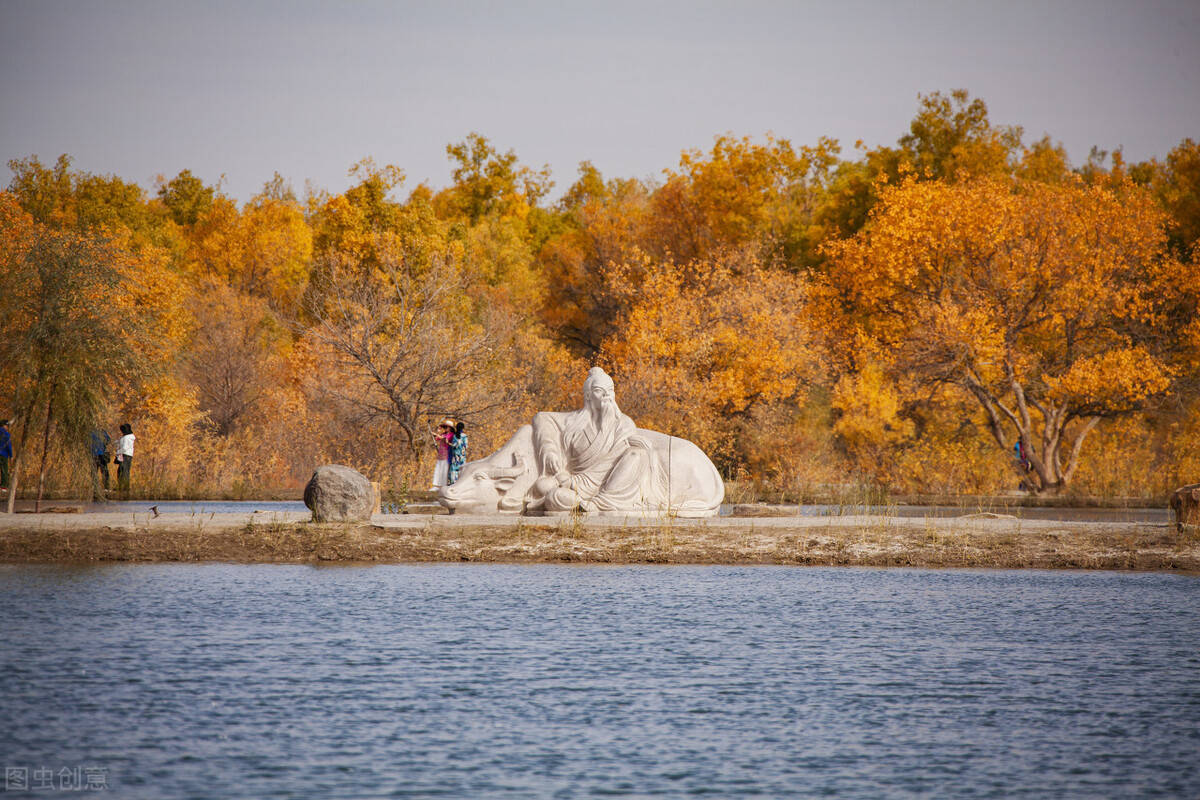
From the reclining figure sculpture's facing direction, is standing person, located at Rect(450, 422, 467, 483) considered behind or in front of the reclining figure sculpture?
behind

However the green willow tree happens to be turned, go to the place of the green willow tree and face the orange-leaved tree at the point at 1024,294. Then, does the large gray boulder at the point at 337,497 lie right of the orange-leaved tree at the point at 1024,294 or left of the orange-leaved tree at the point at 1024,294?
right

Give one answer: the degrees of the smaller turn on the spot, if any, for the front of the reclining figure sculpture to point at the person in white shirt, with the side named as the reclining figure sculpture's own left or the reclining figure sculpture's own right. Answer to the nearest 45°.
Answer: approximately 135° to the reclining figure sculpture's own right

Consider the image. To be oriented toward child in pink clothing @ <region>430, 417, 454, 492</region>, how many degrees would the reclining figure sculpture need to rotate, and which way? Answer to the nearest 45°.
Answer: approximately 135° to its right

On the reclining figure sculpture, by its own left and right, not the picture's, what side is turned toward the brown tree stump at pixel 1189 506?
left

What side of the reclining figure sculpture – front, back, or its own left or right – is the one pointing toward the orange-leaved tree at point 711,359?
back

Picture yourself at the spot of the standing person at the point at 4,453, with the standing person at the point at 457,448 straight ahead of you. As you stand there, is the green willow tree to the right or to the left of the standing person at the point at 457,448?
right

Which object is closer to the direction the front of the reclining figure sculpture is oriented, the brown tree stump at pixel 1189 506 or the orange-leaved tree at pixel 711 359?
the brown tree stump

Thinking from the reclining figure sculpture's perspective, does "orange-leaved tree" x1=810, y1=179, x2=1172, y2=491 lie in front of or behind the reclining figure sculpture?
behind

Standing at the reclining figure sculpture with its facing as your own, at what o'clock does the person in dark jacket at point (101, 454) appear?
The person in dark jacket is roughly at 4 o'clock from the reclining figure sculpture.

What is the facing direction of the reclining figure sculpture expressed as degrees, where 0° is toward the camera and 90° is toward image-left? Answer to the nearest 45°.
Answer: approximately 0°
